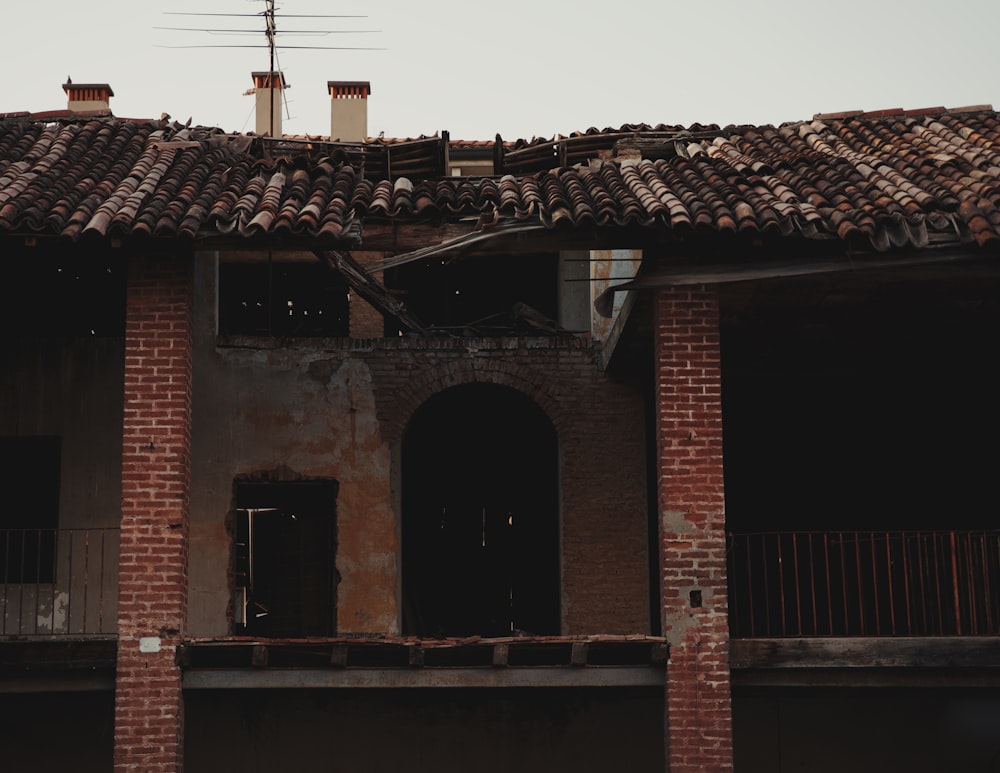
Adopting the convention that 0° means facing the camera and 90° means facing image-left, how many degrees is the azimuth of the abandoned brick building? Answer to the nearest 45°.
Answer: approximately 0°
